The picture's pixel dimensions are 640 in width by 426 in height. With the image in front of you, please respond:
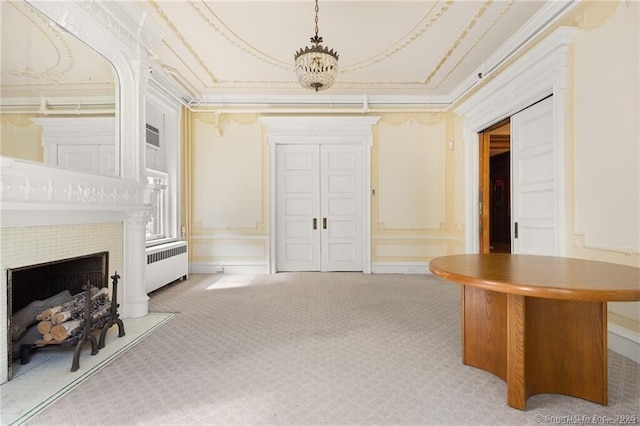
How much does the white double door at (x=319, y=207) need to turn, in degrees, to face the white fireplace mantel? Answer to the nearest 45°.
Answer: approximately 45° to its right

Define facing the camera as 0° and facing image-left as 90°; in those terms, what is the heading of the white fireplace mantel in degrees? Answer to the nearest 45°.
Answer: approximately 315°

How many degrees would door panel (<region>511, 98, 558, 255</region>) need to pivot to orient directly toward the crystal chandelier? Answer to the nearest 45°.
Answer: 0° — it already faces it

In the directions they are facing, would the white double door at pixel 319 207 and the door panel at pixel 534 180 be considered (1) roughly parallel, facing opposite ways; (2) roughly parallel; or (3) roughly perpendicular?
roughly perpendicular

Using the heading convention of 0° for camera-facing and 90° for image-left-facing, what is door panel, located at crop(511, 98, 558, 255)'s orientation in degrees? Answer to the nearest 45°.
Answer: approximately 45°

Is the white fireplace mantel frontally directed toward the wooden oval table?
yes

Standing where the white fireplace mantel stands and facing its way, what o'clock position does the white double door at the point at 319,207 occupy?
The white double door is roughly at 10 o'clock from the white fireplace mantel.

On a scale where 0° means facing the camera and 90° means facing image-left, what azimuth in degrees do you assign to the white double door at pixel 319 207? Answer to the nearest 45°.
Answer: approximately 0°

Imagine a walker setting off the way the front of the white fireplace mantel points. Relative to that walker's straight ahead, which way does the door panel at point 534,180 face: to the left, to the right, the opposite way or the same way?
the opposite way

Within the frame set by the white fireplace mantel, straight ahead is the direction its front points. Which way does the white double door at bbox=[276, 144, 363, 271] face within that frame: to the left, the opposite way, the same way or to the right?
to the right

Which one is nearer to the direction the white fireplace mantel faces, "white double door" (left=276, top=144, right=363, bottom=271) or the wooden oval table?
the wooden oval table
